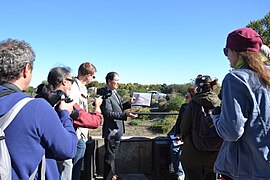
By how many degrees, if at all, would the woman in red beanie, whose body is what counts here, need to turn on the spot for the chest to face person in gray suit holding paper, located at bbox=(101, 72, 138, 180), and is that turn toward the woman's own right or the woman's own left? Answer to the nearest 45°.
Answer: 0° — they already face them

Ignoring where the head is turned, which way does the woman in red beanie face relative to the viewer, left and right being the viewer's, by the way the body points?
facing away from the viewer and to the left of the viewer

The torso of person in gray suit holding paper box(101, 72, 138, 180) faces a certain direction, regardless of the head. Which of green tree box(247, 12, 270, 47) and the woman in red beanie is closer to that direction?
the woman in red beanie

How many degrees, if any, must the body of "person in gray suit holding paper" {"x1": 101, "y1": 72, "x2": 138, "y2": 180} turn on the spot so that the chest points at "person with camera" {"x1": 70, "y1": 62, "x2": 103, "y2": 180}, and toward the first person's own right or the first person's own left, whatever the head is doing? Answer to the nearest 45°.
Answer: approximately 90° to the first person's own right

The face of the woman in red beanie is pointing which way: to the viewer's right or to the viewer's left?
to the viewer's left

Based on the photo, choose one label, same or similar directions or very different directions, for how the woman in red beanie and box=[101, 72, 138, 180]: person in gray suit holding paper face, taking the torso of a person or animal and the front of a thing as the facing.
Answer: very different directions

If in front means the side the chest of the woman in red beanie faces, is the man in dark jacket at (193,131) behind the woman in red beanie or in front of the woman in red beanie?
in front

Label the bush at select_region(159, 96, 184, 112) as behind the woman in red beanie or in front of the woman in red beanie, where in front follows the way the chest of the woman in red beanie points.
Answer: in front

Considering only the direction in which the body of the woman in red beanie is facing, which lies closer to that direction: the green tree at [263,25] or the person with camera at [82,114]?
the person with camera

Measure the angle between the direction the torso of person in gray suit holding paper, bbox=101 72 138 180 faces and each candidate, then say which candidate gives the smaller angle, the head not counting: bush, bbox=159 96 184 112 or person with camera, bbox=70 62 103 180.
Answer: the person with camera

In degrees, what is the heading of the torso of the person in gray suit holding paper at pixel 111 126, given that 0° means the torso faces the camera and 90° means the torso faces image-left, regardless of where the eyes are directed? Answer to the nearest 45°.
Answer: approximately 315°

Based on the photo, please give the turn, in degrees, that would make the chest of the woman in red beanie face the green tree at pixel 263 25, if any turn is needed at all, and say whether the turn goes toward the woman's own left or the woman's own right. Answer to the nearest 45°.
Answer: approximately 45° to the woman's own right
